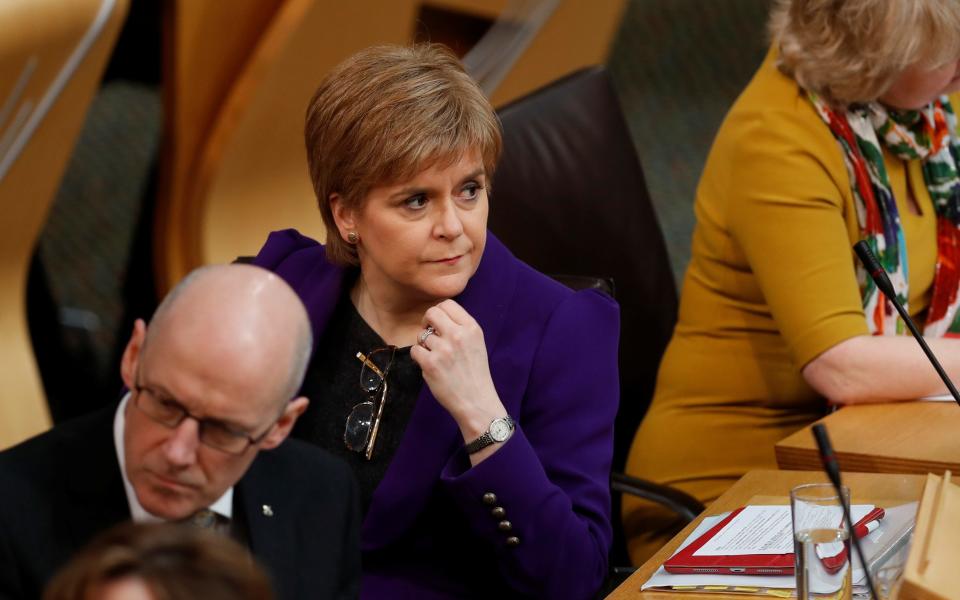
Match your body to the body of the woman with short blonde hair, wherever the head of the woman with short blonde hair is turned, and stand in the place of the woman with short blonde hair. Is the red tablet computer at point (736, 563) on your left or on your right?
on your right

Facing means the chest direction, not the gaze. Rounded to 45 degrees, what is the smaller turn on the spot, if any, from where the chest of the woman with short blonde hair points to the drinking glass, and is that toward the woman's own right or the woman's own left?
approximately 45° to the woman's own right

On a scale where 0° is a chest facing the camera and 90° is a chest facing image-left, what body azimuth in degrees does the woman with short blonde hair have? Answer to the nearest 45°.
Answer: approximately 315°

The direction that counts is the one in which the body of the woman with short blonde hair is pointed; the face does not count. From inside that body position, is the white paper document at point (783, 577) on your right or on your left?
on your right

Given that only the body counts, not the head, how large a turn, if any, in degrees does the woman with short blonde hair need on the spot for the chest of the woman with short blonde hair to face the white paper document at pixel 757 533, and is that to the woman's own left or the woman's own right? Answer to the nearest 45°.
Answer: approximately 45° to the woman's own right
